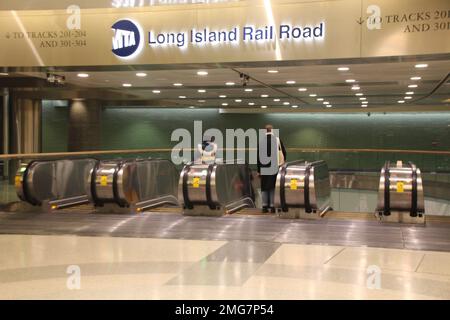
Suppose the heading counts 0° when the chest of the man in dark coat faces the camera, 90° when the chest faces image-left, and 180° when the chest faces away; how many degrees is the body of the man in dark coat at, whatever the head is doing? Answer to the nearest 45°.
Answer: approximately 180°
